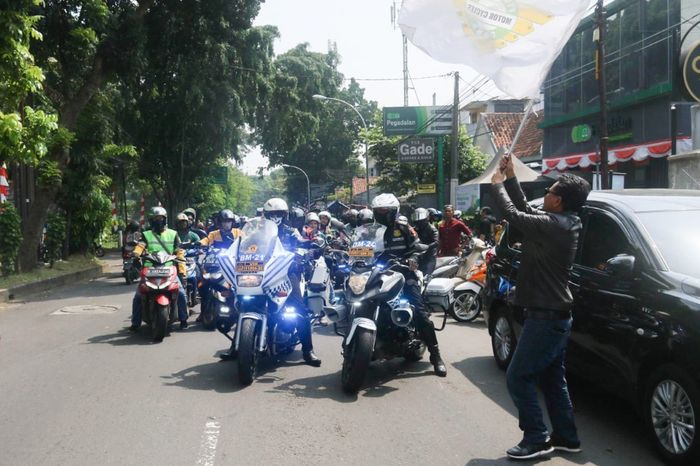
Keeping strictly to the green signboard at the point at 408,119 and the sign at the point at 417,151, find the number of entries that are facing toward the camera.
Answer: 2

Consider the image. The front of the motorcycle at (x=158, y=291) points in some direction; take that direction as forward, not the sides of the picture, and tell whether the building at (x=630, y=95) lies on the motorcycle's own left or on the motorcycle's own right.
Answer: on the motorcycle's own left

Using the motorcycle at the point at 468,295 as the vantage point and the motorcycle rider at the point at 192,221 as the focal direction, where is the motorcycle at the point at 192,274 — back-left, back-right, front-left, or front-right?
front-left

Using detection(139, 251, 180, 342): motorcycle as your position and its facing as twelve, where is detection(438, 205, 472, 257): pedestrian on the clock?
The pedestrian is roughly at 8 o'clock from the motorcycle.

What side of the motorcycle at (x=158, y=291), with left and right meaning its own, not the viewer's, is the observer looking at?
front

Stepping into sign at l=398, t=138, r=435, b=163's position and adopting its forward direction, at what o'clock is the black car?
The black car is roughly at 12 o'clock from the sign.

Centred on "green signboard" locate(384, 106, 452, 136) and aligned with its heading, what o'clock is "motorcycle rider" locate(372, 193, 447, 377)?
The motorcycle rider is roughly at 12 o'clock from the green signboard.

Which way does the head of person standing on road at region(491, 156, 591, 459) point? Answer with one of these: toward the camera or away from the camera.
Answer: away from the camera

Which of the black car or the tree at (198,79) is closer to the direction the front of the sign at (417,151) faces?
the black car

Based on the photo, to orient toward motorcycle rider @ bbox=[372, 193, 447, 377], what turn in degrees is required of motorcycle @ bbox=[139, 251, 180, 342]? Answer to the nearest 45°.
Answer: approximately 45° to its left

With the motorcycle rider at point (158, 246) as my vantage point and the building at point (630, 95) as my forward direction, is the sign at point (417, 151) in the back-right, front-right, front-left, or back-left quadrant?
front-left

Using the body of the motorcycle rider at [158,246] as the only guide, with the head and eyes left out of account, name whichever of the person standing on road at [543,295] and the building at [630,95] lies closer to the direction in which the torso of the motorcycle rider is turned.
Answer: the person standing on road

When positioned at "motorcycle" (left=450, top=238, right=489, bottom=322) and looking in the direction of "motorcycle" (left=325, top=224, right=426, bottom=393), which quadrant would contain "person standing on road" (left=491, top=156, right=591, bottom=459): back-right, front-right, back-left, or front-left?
front-left

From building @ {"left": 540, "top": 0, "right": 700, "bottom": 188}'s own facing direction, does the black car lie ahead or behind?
ahead

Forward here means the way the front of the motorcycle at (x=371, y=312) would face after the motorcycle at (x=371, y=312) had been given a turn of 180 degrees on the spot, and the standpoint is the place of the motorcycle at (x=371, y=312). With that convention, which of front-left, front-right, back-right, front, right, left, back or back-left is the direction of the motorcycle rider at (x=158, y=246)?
left

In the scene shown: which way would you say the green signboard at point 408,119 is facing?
toward the camera

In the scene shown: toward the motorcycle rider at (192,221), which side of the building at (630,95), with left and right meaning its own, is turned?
front
